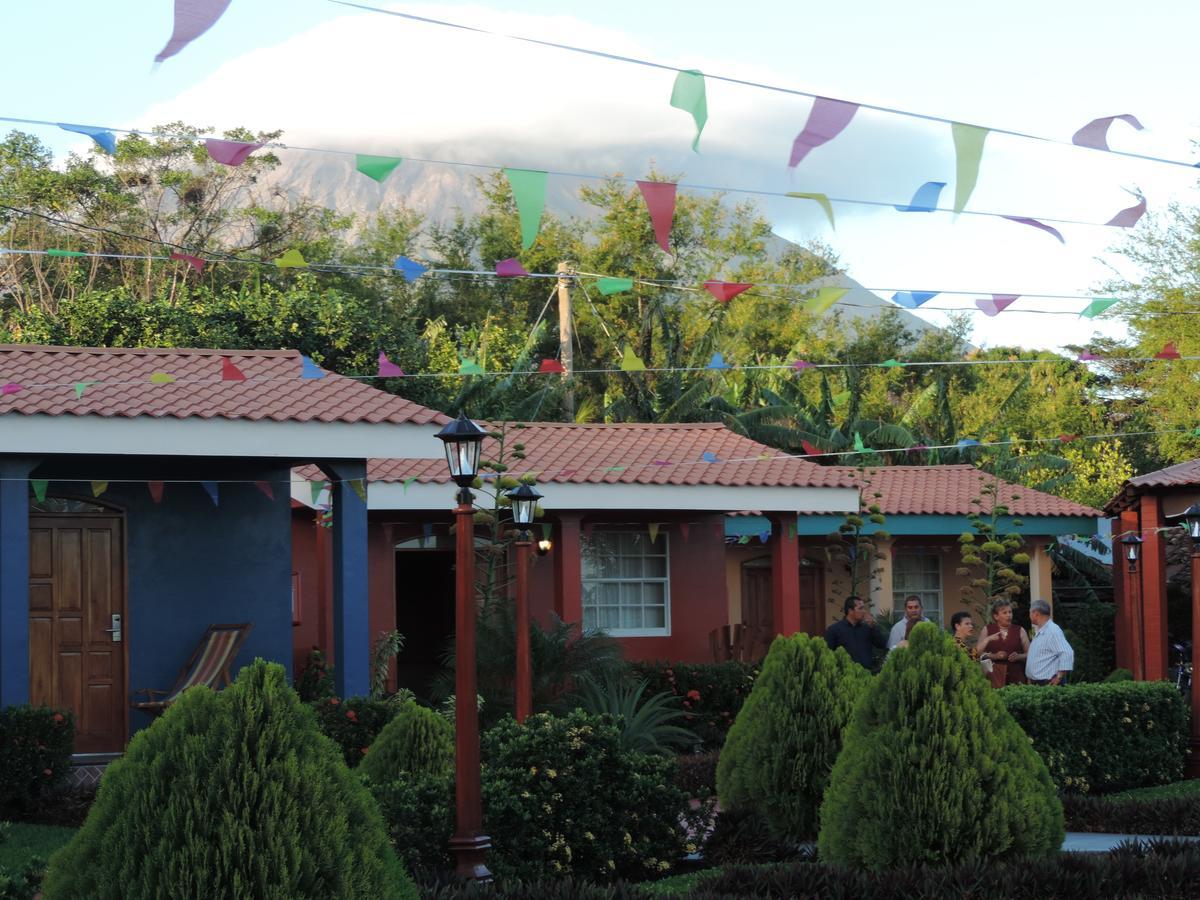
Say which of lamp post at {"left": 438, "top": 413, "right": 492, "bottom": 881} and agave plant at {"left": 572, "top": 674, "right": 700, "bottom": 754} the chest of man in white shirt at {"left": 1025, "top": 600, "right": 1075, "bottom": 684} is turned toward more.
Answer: the agave plant

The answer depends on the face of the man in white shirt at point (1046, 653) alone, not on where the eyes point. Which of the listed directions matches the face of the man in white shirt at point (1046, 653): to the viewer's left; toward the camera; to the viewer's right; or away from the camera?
to the viewer's left

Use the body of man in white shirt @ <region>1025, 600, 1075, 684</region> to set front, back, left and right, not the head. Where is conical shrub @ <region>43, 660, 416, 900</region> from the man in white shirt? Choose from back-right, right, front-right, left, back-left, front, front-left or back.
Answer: left

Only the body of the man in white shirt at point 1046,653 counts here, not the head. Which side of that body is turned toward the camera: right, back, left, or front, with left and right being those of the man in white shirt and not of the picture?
left

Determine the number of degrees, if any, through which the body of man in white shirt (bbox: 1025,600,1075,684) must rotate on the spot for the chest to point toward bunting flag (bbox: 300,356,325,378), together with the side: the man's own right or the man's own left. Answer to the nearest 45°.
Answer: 0° — they already face it

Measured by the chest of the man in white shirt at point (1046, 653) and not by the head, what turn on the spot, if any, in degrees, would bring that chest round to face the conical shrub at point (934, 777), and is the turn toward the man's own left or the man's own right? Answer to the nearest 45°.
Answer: approximately 90° to the man's own left

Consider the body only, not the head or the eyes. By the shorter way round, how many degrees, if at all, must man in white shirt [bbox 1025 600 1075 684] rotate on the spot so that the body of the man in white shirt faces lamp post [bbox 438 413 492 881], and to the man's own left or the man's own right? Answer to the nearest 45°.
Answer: approximately 90° to the man's own left

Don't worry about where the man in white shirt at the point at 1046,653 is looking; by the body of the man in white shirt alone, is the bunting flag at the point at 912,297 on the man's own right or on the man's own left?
on the man's own left

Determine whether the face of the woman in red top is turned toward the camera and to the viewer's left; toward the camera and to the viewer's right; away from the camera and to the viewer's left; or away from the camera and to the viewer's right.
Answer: toward the camera and to the viewer's right
